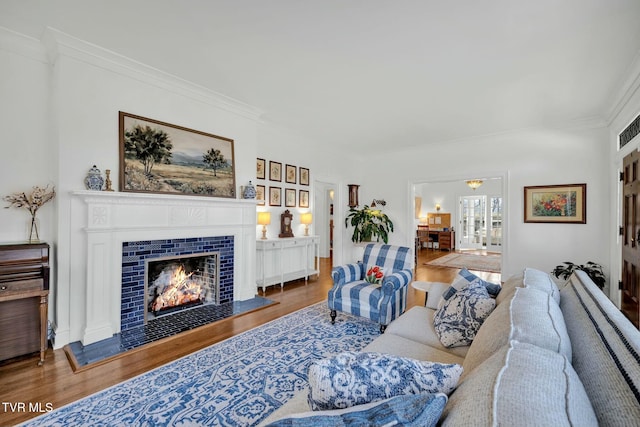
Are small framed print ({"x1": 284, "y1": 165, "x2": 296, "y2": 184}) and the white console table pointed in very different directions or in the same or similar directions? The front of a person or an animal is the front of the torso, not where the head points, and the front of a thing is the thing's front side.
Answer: same or similar directions

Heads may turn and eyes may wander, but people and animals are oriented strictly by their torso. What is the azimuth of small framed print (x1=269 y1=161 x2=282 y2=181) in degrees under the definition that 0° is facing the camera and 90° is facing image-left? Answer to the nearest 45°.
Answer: approximately 315°

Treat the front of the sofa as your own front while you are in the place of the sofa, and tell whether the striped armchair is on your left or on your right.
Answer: on your right

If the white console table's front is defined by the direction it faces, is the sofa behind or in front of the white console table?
in front

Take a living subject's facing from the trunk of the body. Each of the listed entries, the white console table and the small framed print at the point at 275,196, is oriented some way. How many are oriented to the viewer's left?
0

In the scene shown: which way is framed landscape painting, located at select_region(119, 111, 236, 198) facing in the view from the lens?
facing the viewer and to the right of the viewer

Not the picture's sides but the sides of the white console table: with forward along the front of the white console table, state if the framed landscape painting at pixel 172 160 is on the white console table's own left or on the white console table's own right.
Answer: on the white console table's own right

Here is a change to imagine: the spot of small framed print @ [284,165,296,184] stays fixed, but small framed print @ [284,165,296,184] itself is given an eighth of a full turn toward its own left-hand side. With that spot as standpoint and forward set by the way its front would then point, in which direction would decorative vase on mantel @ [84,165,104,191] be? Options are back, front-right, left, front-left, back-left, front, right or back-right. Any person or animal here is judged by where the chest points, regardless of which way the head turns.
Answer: back-right

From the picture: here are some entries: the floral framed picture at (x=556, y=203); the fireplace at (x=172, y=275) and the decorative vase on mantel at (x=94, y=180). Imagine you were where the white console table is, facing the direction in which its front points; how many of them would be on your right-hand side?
2

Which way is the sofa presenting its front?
to the viewer's left

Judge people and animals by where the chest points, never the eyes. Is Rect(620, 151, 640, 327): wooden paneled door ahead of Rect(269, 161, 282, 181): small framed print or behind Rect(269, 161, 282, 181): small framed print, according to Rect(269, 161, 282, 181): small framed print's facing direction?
ahead

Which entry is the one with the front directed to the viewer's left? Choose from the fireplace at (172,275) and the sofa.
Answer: the sofa

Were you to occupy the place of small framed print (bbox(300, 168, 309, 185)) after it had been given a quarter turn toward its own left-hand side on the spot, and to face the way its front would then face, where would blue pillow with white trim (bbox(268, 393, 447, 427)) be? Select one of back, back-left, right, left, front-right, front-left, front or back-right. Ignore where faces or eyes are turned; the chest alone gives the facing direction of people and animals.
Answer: back-right

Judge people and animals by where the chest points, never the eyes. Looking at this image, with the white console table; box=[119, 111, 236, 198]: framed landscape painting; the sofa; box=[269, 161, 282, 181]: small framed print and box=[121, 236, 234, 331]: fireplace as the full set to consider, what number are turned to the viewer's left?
1
